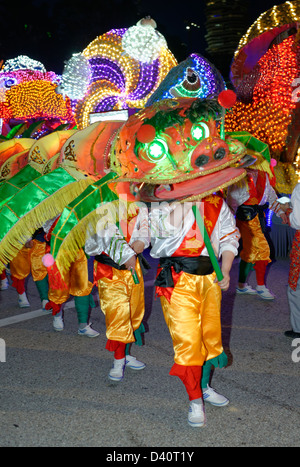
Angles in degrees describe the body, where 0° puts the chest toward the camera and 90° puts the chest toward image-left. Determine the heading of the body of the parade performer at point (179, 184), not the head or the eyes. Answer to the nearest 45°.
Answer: approximately 315°

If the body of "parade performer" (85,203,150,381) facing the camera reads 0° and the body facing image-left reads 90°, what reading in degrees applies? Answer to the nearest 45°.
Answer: approximately 315°

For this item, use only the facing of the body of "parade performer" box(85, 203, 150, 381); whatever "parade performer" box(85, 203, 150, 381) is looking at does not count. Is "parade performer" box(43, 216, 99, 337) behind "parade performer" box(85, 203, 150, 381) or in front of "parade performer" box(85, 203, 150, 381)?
behind

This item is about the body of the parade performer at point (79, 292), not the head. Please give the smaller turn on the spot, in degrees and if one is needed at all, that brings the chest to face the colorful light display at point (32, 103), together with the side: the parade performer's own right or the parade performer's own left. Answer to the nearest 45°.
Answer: approximately 135° to the parade performer's own left

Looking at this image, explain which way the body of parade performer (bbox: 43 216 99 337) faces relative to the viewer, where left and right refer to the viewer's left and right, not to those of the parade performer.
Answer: facing the viewer and to the right of the viewer

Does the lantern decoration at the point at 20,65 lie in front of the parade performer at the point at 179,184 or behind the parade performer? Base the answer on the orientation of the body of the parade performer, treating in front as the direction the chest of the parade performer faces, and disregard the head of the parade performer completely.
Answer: behind
